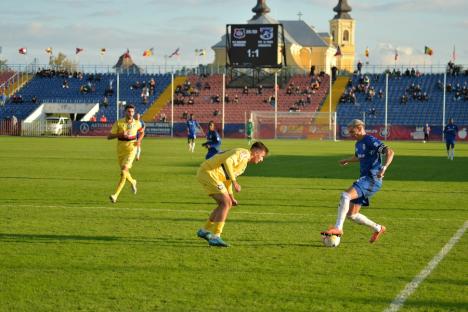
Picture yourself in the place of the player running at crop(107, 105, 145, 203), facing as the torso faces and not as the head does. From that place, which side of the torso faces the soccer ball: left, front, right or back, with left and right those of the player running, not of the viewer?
front

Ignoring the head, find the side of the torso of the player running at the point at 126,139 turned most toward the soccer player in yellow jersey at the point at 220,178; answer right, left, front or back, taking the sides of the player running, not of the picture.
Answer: front

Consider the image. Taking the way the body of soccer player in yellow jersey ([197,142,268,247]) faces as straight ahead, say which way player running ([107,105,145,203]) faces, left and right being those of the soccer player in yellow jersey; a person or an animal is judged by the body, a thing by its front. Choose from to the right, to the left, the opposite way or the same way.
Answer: to the right

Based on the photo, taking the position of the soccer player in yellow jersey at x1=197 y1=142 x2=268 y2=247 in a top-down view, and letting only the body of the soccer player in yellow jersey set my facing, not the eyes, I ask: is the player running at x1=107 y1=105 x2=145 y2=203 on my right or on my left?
on my left

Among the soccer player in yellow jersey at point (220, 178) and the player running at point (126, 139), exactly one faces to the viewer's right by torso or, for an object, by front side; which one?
the soccer player in yellow jersey

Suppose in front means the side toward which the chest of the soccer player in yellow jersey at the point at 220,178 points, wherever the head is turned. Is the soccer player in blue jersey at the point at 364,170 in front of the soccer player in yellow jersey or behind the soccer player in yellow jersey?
in front

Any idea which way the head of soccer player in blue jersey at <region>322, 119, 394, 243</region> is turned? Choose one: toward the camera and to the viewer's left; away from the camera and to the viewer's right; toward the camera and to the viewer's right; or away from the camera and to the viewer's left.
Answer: toward the camera and to the viewer's left

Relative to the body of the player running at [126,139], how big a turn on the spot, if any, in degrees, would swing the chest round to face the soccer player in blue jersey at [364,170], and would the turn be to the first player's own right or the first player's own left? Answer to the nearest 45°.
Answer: approximately 45° to the first player's own left

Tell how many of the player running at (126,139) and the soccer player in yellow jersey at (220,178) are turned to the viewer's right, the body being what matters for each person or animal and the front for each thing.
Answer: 1

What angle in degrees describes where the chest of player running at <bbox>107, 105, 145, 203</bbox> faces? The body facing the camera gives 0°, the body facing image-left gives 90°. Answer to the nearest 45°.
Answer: approximately 0°

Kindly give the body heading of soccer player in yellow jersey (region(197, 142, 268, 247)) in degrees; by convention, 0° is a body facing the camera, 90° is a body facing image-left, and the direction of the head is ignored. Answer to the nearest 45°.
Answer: approximately 270°
